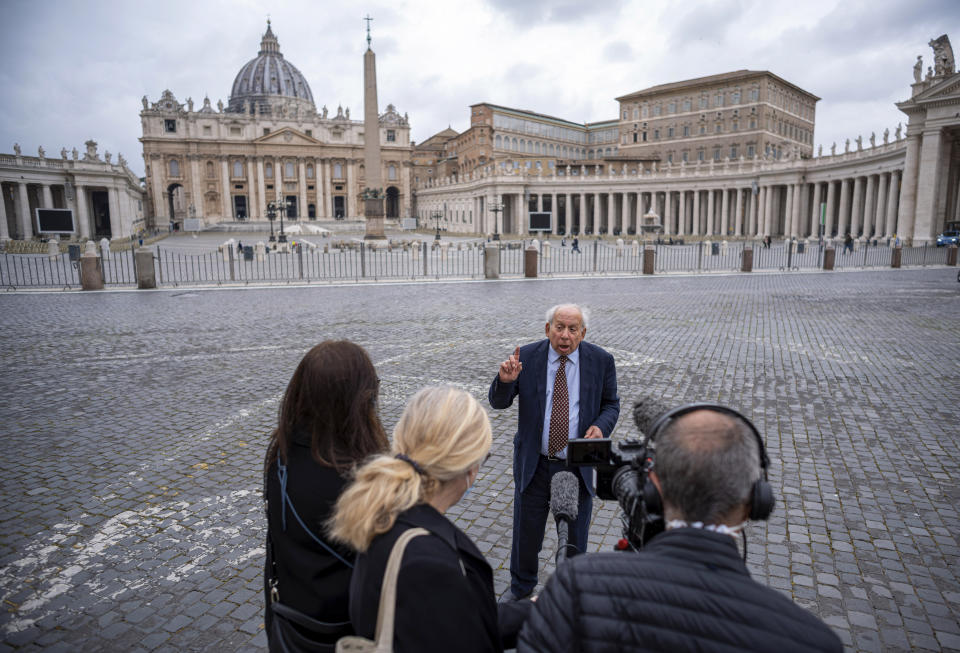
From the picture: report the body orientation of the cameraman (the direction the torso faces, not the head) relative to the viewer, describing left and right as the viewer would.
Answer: facing away from the viewer

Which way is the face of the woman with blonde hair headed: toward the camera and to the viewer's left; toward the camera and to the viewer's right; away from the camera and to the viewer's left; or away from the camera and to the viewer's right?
away from the camera and to the viewer's right

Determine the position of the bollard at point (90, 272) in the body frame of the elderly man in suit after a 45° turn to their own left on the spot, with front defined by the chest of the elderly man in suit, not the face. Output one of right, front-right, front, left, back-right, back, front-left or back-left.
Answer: back

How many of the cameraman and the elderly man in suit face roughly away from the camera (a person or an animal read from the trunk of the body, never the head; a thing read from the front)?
1

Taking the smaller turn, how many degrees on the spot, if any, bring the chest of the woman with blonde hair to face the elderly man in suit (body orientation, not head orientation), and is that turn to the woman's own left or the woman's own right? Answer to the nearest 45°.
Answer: approximately 45° to the woman's own left

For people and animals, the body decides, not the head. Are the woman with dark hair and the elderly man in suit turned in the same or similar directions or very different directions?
very different directions

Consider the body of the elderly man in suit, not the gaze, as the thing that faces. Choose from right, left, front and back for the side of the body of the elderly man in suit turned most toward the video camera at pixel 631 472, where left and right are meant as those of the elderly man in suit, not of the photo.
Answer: front

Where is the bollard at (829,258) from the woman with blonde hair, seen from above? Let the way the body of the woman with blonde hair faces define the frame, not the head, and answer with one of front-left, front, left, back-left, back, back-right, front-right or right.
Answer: front

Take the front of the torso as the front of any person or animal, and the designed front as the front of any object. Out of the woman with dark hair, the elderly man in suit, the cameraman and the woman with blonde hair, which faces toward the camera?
the elderly man in suit

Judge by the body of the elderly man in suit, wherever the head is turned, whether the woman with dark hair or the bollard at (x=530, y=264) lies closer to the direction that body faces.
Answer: the woman with dark hair

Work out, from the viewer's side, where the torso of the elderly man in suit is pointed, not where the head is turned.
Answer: toward the camera

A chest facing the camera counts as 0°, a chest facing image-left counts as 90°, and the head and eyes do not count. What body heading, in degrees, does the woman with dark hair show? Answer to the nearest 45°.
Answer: approximately 225°

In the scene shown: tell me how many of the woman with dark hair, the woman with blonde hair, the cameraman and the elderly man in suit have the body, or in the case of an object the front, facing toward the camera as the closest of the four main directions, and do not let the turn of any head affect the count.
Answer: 1
